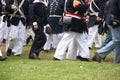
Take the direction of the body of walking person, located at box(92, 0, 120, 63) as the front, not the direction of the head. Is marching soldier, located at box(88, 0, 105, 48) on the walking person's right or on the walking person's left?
on the walking person's left

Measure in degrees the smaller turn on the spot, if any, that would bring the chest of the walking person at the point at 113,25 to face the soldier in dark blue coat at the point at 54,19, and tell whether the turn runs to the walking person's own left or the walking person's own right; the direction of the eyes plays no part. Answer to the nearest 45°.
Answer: approximately 135° to the walking person's own left
